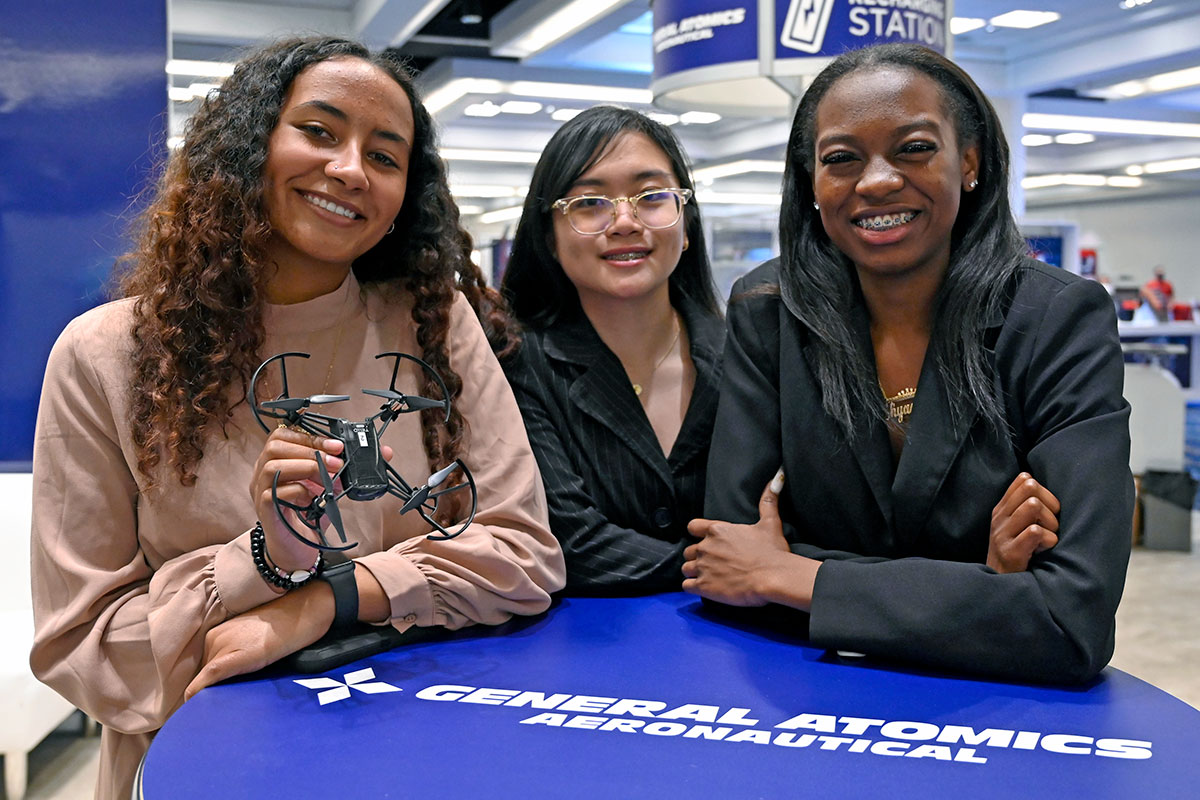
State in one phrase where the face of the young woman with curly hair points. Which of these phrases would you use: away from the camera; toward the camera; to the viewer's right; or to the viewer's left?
toward the camera

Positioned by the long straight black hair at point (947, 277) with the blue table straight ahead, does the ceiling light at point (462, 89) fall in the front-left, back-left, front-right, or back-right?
back-right

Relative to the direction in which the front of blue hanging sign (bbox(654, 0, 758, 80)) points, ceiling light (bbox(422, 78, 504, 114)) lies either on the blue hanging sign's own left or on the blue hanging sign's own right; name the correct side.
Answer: on the blue hanging sign's own right

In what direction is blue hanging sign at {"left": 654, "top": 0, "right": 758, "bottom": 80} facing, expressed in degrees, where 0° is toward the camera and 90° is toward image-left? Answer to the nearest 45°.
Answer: approximately 45°

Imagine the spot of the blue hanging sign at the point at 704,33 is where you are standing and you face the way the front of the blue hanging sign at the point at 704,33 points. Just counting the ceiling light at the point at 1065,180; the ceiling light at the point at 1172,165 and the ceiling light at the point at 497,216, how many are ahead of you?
0

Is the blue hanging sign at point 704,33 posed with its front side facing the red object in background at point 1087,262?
no

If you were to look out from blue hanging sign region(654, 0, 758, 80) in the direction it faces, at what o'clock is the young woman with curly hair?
The young woman with curly hair is roughly at 11 o'clock from the blue hanging sign.

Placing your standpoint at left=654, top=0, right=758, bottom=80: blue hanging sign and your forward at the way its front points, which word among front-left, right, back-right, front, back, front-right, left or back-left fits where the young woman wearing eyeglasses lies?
front-left

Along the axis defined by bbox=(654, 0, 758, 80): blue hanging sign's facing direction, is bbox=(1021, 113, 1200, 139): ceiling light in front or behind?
behind

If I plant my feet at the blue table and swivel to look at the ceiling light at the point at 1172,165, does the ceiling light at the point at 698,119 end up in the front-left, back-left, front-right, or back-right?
front-left

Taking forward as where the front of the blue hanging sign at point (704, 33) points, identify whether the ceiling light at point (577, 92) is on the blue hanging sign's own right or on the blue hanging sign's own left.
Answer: on the blue hanging sign's own right

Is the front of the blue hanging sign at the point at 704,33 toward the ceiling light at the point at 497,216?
no

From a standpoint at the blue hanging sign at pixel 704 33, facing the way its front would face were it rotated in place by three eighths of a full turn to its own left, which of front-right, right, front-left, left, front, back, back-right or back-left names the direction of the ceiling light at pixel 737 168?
left

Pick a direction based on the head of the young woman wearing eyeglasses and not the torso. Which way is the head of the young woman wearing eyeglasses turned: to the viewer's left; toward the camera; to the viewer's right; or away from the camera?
toward the camera

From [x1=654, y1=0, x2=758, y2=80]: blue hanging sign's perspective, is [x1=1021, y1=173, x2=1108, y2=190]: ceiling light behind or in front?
behind
